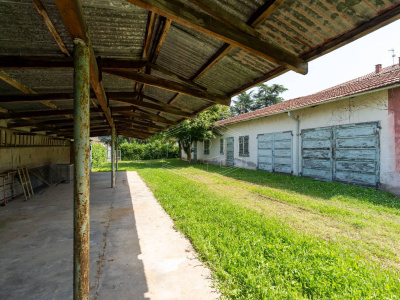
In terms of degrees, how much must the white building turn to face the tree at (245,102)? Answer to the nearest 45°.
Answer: approximately 135° to its right

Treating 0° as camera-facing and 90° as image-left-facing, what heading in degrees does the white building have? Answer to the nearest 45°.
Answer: approximately 45°

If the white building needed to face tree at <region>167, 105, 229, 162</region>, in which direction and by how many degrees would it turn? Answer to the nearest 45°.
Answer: approximately 90° to its right

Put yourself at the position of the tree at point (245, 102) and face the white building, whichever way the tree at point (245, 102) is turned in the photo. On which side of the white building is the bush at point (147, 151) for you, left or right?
right

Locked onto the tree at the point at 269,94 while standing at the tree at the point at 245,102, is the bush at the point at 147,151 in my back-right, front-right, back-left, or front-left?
back-right

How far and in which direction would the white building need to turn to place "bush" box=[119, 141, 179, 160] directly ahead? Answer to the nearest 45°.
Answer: approximately 90° to its right

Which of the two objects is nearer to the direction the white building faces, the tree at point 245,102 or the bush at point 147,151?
the bush

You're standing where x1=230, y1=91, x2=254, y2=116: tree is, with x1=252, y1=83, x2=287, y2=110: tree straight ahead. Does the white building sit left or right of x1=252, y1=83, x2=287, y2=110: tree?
right

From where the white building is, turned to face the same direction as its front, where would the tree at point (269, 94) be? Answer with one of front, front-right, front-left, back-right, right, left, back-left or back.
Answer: back-right
